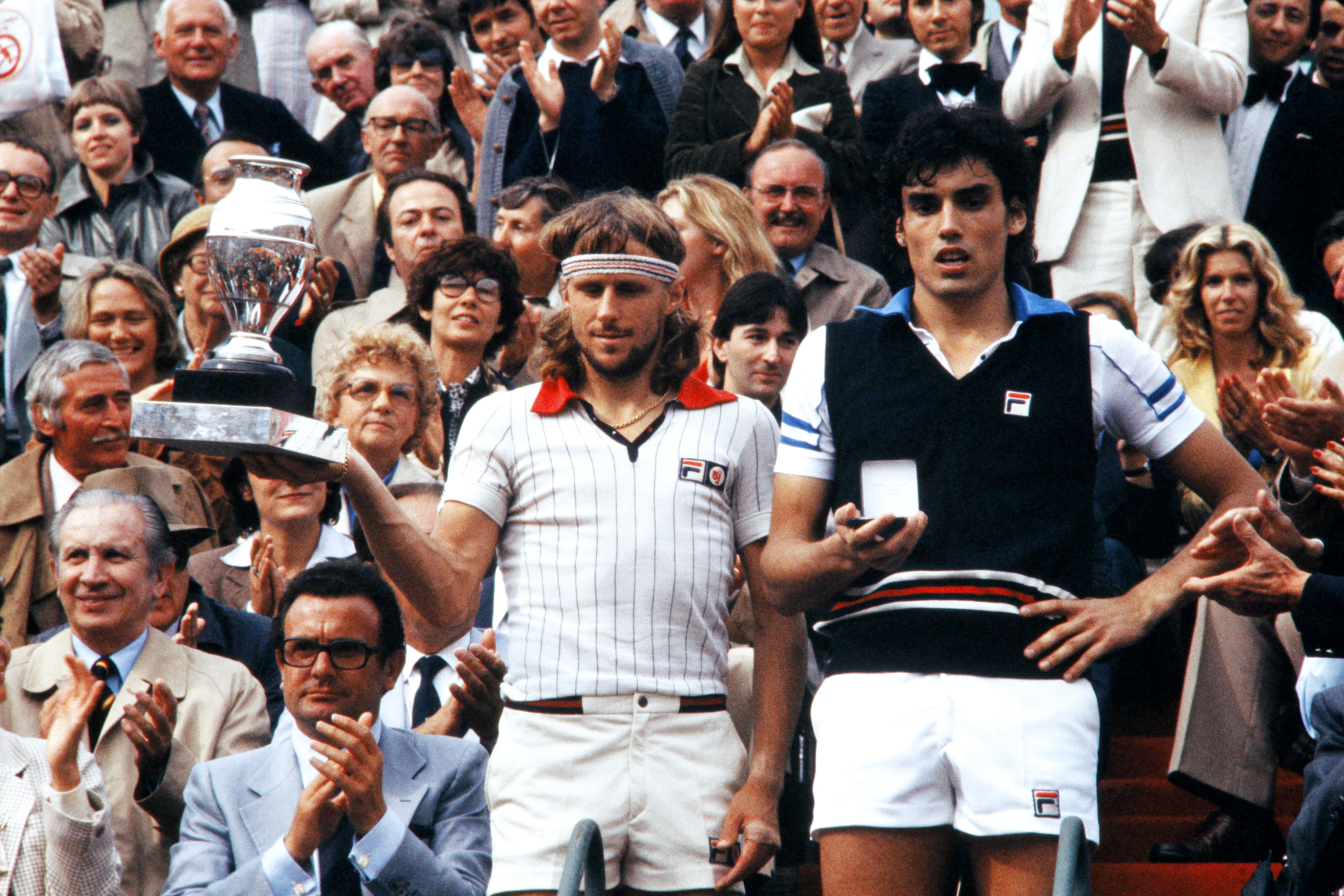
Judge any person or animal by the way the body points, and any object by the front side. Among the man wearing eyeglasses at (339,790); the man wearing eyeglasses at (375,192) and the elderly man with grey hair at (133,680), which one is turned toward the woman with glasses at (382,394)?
the man wearing eyeglasses at (375,192)

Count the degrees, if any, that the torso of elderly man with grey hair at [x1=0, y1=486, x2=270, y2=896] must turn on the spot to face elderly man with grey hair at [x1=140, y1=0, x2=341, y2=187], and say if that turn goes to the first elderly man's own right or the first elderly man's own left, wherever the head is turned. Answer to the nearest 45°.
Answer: approximately 135° to the first elderly man's own right

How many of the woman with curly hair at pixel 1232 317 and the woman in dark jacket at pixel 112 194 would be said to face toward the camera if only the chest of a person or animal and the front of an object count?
2

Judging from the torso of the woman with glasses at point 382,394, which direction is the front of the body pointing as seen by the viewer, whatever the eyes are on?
toward the camera

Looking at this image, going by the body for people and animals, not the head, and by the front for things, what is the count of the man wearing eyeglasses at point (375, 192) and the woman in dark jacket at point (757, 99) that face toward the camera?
2

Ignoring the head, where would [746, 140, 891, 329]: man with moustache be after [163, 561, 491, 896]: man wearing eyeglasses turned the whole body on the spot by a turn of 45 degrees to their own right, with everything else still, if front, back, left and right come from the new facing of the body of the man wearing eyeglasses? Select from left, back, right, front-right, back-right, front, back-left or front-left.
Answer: back

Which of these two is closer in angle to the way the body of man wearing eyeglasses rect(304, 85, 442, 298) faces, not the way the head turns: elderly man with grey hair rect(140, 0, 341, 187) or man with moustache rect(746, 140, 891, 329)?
the man with moustache

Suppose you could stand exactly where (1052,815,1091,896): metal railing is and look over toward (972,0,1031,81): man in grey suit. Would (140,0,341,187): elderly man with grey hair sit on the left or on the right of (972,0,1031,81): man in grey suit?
left

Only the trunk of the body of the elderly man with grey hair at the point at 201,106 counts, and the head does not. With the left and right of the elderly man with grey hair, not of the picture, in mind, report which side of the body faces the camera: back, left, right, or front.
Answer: front

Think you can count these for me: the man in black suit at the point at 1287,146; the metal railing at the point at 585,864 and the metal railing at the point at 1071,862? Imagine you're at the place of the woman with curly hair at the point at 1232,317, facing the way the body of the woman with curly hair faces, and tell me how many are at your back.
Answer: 1

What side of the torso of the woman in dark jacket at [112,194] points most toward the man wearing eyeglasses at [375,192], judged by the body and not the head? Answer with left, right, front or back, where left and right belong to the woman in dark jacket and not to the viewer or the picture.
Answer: left

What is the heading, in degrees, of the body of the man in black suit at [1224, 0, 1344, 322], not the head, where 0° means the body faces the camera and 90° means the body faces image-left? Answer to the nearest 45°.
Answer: approximately 45°

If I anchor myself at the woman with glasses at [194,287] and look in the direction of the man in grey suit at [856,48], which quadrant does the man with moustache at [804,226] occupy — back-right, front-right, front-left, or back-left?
front-right

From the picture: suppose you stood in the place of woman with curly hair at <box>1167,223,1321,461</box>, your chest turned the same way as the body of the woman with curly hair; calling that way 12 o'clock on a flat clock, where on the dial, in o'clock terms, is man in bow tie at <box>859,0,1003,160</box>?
The man in bow tie is roughly at 4 o'clock from the woman with curly hair.

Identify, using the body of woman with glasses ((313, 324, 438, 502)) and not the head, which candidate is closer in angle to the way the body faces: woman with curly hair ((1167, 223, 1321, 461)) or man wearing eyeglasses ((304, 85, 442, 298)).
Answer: the woman with curly hair

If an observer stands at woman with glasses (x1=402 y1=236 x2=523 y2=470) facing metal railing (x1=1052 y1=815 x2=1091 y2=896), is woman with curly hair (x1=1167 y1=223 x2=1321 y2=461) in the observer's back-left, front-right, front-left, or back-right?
front-left
